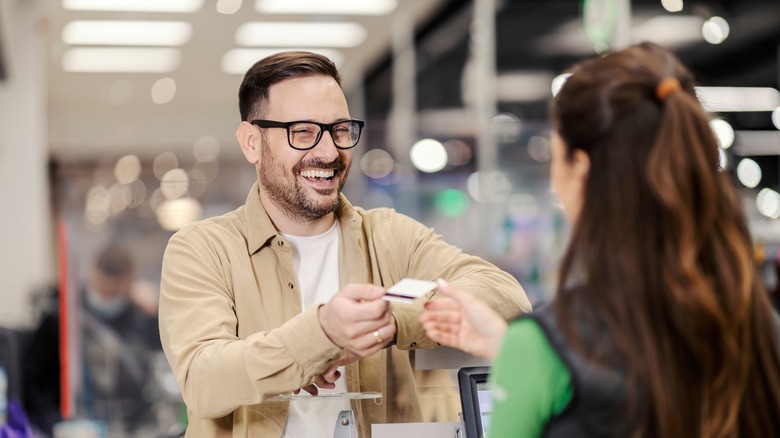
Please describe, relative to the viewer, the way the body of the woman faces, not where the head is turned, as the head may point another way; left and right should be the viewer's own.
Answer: facing away from the viewer and to the left of the viewer

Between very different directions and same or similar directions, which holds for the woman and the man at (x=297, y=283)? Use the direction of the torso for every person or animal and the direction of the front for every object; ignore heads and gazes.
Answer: very different directions

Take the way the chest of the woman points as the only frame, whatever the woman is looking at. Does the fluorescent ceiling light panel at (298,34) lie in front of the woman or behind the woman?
in front

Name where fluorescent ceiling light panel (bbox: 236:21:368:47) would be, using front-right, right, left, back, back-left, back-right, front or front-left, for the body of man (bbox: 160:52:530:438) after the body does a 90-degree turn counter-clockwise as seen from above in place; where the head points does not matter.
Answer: front-left

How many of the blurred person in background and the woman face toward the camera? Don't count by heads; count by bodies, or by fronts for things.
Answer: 1

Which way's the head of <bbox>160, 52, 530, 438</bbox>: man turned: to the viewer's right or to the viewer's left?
to the viewer's right

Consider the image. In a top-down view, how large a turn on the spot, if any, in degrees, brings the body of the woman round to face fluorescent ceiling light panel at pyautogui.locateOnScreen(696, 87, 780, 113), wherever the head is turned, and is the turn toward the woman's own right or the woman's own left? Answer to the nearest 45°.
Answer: approximately 45° to the woman's own right

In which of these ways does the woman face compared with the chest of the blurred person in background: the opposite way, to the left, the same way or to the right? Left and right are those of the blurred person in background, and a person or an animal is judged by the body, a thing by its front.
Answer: the opposite way

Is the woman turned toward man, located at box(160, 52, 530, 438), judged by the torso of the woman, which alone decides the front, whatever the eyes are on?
yes

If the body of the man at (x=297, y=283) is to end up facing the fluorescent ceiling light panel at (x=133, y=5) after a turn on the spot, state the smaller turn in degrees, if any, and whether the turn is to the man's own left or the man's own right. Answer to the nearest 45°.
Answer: approximately 135° to the man's own left

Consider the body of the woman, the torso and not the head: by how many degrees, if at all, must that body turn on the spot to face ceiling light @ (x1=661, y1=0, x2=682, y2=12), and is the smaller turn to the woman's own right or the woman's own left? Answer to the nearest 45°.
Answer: approximately 45° to the woman's own right

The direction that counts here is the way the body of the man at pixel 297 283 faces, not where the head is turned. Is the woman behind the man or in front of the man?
in front

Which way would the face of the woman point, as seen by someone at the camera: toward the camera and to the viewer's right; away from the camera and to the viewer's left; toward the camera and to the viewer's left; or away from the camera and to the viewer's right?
away from the camera and to the viewer's left
